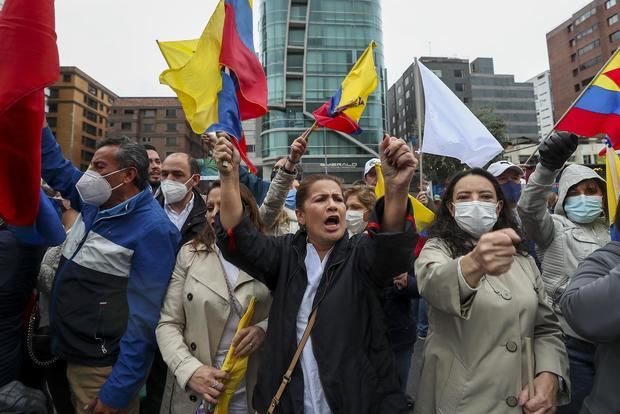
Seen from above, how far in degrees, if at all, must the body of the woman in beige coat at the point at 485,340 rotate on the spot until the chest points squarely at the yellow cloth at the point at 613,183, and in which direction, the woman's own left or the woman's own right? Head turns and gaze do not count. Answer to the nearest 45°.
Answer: approximately 135° to the woman's own left

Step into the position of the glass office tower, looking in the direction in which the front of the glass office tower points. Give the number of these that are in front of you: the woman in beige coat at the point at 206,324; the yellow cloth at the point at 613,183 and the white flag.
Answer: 3

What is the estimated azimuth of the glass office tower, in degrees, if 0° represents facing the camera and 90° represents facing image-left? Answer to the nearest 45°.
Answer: approximately 0°

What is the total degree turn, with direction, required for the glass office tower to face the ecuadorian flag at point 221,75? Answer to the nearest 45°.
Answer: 0° — it already faces it

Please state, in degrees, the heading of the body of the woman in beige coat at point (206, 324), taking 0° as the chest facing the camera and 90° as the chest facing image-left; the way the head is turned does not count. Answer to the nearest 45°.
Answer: approximately 0°

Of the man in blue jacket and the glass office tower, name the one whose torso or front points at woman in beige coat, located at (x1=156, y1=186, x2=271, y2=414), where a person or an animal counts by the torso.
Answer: the glass office tower

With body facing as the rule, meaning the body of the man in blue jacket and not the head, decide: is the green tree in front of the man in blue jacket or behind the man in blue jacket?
behind

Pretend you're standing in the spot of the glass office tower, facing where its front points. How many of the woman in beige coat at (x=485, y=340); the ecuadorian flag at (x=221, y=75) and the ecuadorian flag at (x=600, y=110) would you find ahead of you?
3

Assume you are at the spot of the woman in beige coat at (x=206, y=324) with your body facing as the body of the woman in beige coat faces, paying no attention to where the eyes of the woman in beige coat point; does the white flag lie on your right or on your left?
on your left
